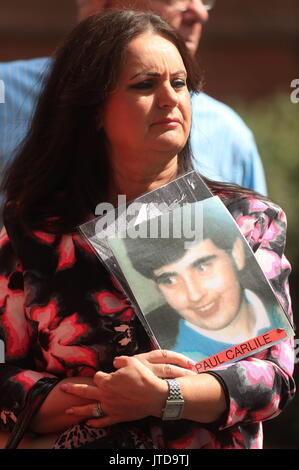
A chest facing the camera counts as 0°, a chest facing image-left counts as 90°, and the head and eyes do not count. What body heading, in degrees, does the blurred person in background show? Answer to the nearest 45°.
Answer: approximately 315°

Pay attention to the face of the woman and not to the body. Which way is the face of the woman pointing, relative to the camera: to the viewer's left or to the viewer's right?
to the viewer's right

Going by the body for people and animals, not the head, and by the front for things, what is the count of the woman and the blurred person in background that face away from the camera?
0

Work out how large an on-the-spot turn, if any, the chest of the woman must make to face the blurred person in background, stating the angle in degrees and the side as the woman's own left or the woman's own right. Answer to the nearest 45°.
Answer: approximately 135° to the woman's own left

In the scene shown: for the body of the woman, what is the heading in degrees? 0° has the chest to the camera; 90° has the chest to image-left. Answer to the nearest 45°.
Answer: approximately 315°

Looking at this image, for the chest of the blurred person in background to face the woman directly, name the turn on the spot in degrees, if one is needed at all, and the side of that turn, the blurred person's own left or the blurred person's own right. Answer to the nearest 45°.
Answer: approximately 45° to the blurred person's own right
